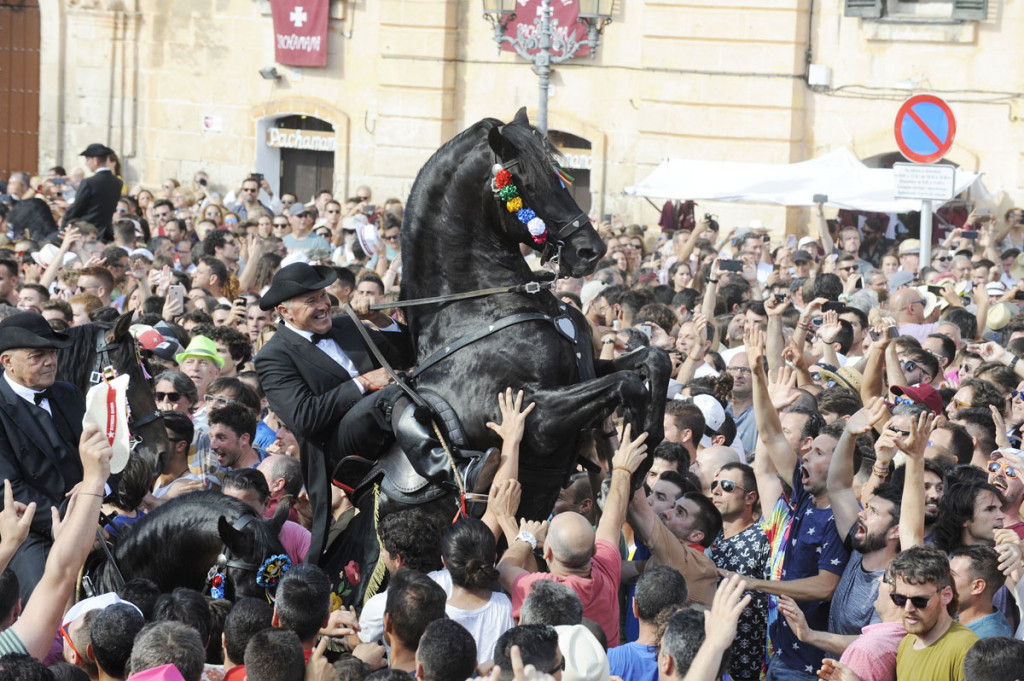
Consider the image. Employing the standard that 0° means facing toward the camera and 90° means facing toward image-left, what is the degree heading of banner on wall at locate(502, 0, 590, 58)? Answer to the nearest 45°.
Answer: approximately 0°

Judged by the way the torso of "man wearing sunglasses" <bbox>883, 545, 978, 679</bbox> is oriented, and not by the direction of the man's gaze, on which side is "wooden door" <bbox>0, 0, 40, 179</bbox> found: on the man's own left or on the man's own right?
on the man's own right

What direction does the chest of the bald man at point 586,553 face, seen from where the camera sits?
away from the camera

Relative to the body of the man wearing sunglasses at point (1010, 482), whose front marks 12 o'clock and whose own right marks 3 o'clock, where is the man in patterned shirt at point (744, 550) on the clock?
The man in patterned shirt is roughly at 1 o'clock from the man wearing sunglasses.

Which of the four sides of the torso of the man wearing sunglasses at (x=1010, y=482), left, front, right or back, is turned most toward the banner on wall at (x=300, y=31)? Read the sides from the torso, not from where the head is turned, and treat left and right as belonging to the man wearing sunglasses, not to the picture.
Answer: right

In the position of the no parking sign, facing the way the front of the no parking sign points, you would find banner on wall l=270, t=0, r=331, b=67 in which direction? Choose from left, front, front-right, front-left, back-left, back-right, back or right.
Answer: back-right

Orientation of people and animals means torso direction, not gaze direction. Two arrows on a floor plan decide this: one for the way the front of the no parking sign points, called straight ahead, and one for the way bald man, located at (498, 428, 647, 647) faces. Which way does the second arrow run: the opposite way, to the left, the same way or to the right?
the opposite way
